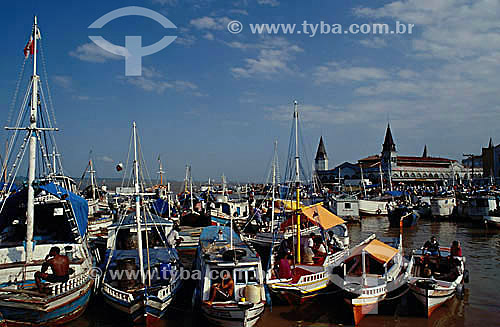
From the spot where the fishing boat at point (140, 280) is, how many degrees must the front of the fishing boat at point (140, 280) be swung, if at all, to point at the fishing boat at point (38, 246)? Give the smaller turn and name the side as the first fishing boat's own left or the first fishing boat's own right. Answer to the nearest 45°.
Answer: approximately 135° to the first fishing boat's own right

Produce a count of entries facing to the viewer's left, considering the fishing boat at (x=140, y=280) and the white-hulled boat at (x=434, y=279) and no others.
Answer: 0

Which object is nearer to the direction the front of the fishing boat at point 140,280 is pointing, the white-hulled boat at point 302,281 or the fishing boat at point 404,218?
the white-hulled boat

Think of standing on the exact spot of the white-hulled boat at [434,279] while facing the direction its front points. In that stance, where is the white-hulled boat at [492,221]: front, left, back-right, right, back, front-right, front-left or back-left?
back

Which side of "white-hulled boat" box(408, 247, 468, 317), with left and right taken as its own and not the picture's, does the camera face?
front

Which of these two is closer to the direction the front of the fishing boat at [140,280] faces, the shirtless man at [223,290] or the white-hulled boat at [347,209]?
the shirtless man

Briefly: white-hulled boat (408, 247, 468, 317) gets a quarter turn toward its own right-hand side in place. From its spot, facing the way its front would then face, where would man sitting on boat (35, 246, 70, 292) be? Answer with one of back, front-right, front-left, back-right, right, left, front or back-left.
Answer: front-left

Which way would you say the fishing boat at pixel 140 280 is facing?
toward the camera
